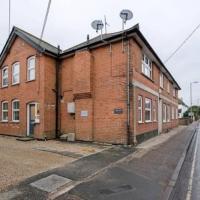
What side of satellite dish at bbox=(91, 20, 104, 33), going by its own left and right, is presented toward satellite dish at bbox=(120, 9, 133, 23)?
back
